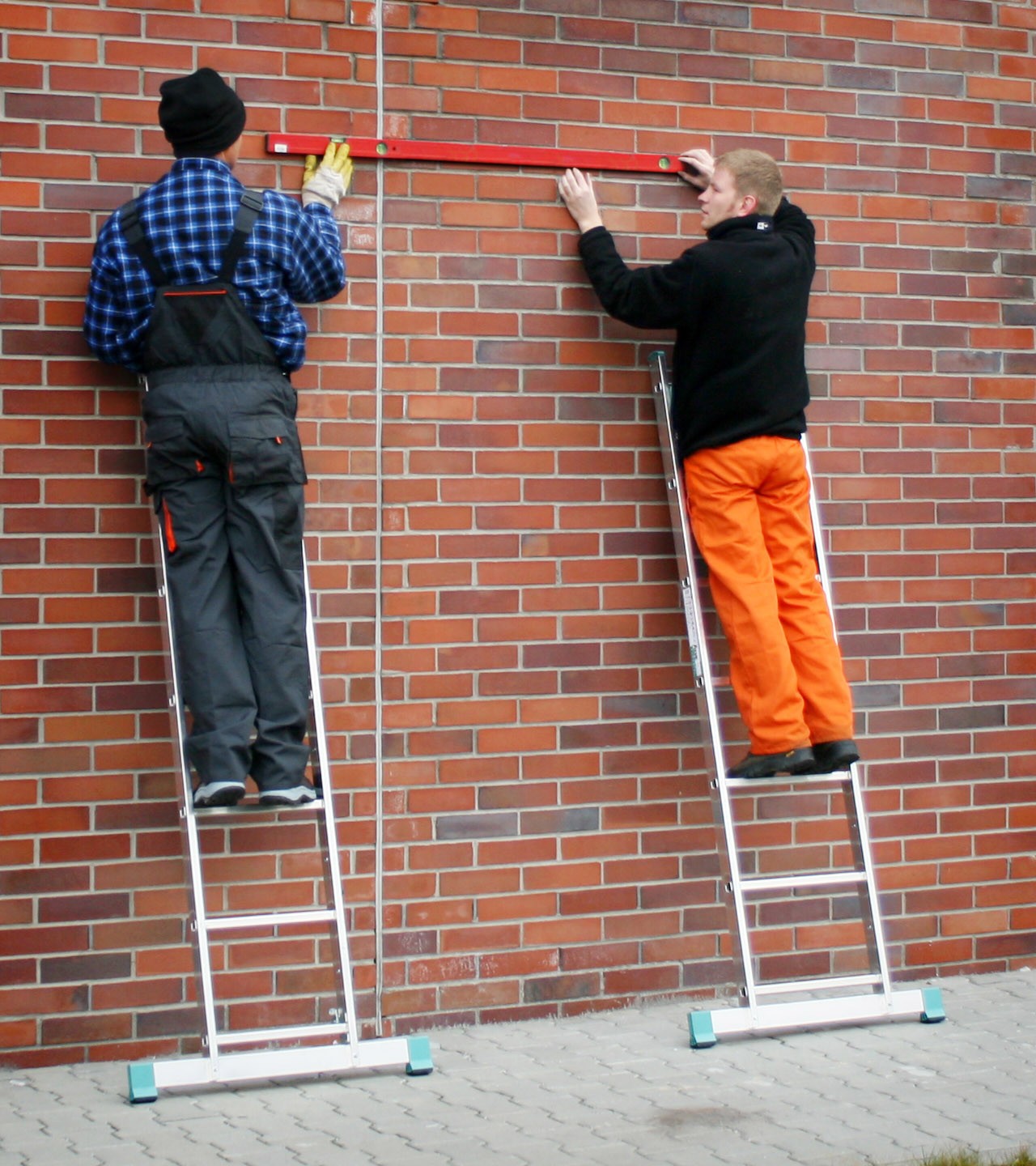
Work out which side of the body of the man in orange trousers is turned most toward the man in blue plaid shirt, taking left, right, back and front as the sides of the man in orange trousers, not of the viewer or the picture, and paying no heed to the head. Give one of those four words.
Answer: left

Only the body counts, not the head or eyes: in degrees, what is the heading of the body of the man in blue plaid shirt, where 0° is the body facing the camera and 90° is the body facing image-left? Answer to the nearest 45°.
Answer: approximately 180°

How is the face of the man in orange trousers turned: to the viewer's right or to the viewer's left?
to the viewer's left

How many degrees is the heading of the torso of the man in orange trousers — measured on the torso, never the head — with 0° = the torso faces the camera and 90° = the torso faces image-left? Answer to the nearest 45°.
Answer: approximately 135°

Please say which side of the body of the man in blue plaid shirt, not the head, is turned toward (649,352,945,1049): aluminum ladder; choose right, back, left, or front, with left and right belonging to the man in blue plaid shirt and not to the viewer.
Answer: right
